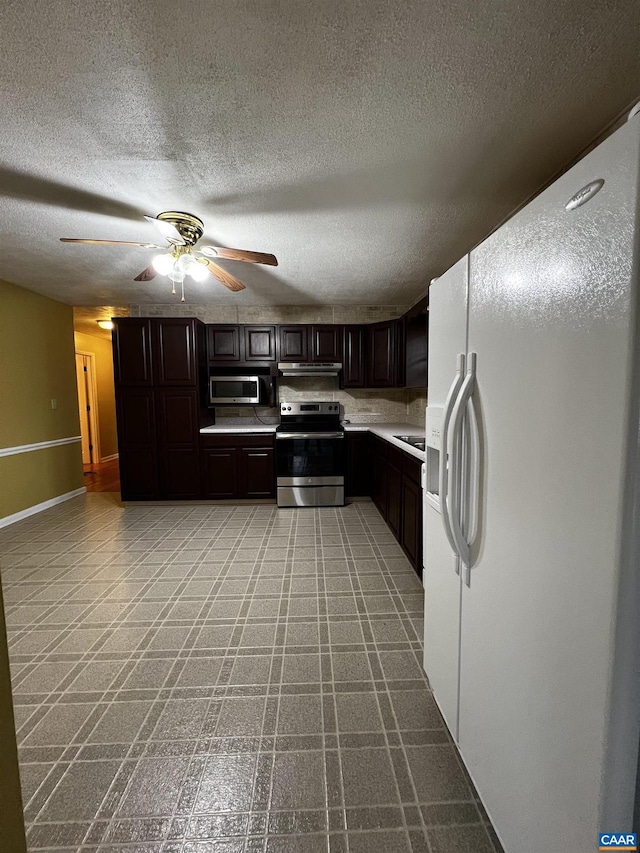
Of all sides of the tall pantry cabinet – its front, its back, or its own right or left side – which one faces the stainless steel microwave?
left

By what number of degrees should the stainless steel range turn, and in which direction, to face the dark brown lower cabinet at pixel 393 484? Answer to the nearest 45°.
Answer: approximately 45° to its left

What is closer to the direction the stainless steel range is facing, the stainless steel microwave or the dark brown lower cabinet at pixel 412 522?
the dark brown lower cabinet

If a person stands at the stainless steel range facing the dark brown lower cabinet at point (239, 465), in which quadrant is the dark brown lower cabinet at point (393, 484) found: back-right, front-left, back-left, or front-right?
back-left

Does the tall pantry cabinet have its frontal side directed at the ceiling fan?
yes

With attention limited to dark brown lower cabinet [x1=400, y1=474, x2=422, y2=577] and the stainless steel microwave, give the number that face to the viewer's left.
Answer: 1

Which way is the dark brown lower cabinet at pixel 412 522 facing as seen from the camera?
to the viewer's left

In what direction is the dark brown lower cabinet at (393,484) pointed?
to the viewer's left
